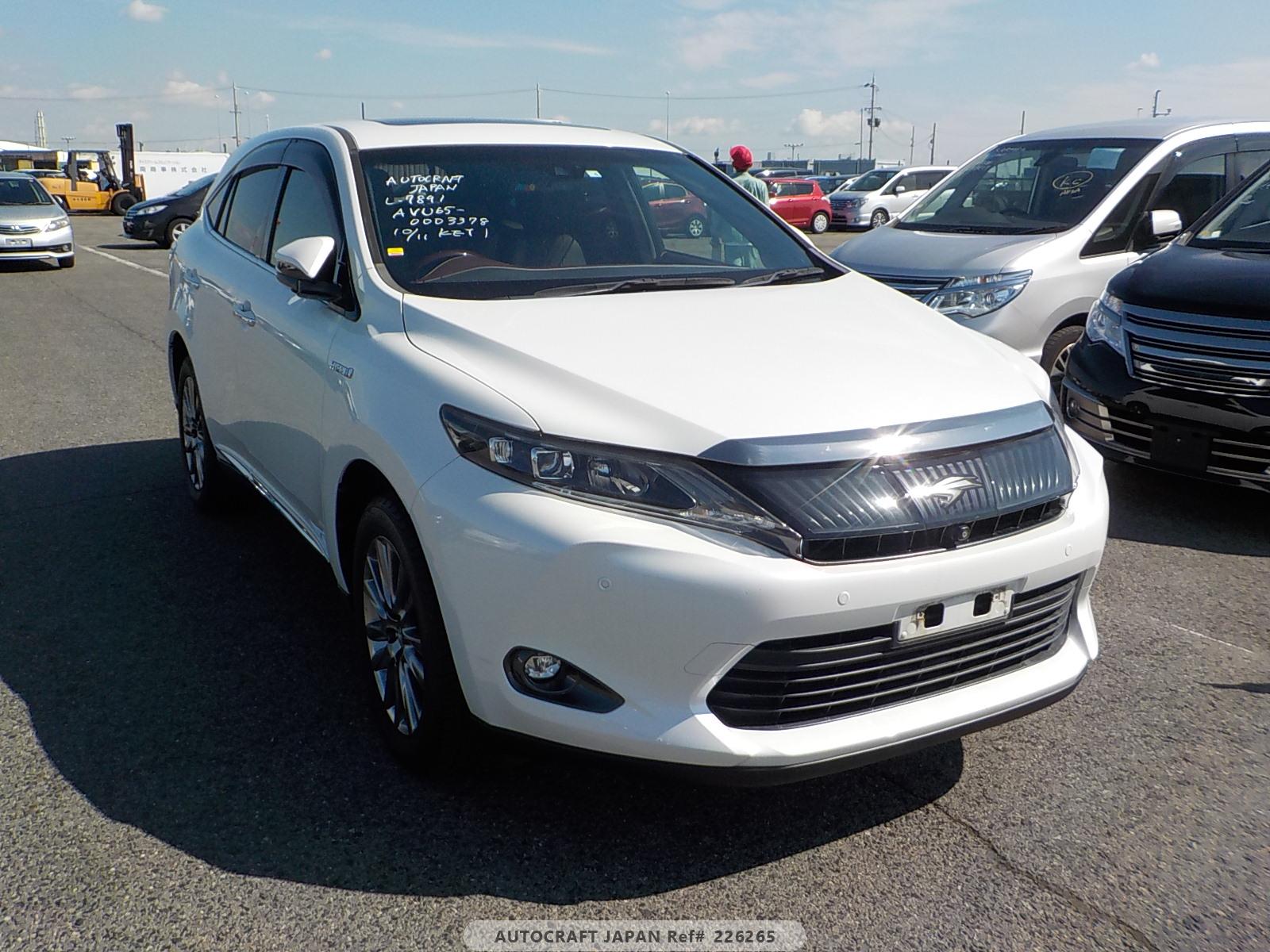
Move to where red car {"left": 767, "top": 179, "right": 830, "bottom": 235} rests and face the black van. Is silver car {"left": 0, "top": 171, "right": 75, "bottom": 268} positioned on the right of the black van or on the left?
right

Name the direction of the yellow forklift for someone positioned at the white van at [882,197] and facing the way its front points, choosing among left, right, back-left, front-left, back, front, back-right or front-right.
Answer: front-right

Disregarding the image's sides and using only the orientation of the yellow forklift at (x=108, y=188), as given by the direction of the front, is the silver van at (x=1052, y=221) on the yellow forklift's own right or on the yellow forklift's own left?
on the yellow forklift's own right

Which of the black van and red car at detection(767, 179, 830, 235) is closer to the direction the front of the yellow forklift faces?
the red car

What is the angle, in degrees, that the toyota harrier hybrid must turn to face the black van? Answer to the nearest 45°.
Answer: approximately 90° to its left

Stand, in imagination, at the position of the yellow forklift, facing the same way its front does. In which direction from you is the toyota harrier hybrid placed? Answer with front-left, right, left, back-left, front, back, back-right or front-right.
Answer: right

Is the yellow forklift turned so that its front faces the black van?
no

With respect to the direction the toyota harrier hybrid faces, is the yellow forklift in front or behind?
behind

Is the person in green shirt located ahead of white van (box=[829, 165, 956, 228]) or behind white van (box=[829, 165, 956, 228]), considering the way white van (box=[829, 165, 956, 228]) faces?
ahead

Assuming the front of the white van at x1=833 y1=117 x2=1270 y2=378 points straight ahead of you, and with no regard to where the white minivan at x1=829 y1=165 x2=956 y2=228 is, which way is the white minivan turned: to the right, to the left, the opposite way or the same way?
the same way

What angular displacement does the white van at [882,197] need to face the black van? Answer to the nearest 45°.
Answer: approximately 45° to its left

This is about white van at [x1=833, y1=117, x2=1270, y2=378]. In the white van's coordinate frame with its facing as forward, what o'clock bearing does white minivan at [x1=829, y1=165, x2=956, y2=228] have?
The white minivan is roughly at 4 o'clock from the white van.

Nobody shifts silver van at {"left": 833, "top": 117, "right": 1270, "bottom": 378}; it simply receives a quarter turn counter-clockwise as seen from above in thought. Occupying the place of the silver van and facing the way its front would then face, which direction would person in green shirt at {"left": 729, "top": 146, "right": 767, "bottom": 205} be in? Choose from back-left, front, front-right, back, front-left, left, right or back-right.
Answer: back

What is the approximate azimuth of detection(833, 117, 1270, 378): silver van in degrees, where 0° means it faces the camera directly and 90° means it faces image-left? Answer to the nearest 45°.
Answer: approximately 45°

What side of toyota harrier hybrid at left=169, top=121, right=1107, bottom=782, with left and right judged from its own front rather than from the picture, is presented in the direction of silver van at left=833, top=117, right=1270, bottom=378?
left

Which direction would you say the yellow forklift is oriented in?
to the viewer's right

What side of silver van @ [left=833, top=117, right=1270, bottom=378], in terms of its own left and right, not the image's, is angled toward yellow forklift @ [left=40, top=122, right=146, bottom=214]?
right
